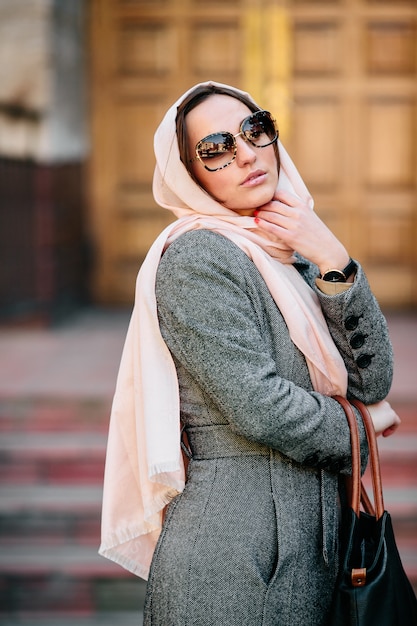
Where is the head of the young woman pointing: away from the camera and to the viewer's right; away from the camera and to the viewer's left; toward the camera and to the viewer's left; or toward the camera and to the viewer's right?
toward the camera and to the viewer's right

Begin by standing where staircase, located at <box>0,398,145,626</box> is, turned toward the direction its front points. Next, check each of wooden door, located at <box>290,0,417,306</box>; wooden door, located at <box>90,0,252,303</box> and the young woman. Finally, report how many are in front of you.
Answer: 1

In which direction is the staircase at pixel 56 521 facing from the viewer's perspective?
toward the camera

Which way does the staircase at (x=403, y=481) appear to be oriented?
toward the camera

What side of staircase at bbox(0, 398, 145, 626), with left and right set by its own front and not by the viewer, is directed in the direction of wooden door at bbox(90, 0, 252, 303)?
back

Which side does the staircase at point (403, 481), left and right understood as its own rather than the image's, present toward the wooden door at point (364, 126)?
back

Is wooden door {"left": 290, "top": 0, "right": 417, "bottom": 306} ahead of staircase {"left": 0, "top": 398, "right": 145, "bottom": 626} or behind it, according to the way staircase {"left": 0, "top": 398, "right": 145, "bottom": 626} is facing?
behind

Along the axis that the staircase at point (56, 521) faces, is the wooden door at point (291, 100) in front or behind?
behind
